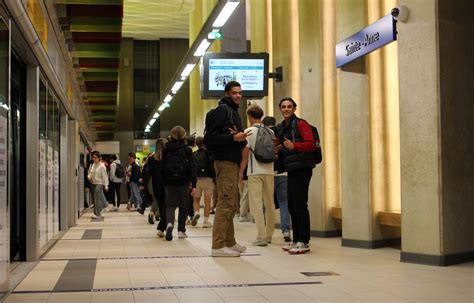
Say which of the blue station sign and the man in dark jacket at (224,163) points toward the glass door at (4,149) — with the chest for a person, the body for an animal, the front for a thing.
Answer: the blue station sign

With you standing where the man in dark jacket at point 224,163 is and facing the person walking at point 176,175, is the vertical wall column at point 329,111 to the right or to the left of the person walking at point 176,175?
right

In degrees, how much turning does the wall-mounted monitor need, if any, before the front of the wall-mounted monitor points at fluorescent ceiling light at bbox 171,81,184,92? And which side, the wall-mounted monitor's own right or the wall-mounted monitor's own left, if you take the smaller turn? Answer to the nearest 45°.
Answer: approximately 180°

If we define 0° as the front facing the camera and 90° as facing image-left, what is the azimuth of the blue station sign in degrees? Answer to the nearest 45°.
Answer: approximately 45°

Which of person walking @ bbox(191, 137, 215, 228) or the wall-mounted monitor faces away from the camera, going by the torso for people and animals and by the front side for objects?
the person walking

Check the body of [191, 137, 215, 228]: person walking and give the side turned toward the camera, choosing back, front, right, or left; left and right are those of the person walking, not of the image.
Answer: back

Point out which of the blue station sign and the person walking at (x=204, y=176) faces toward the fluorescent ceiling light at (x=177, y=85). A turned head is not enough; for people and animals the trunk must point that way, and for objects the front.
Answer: the person walking

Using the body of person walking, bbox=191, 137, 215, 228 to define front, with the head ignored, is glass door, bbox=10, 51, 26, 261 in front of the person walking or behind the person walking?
behind
